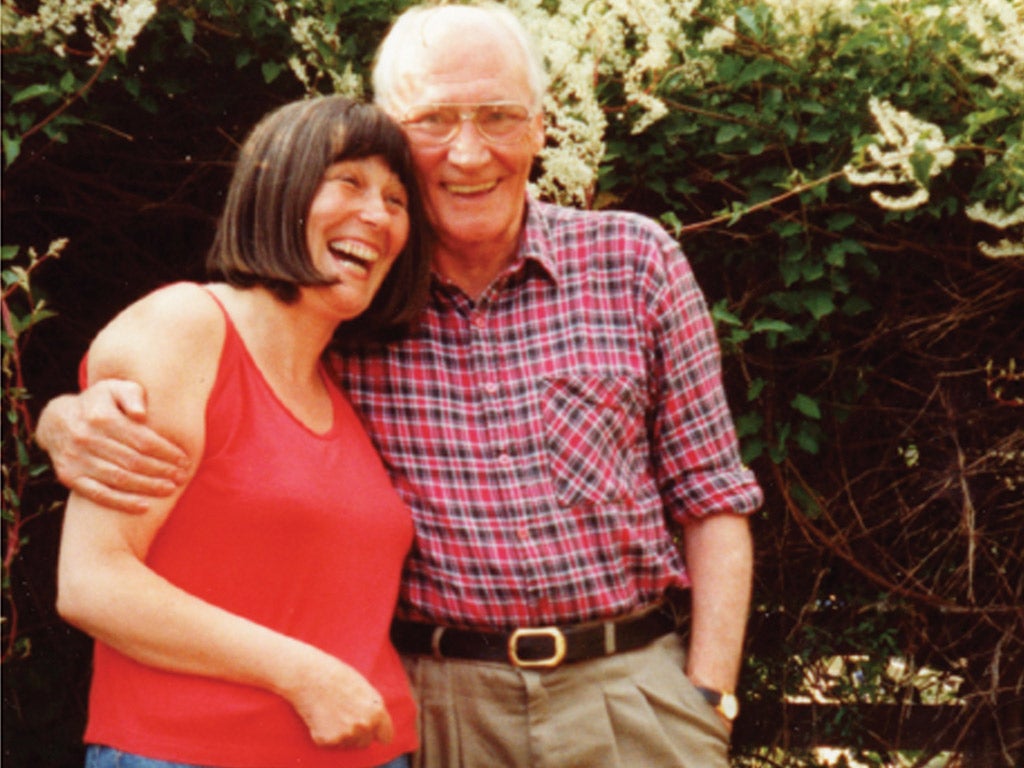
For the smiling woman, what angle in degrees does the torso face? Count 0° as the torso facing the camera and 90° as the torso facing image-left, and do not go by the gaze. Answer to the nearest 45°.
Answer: approximately 315°

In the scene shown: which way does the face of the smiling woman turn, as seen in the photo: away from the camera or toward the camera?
toward the camera

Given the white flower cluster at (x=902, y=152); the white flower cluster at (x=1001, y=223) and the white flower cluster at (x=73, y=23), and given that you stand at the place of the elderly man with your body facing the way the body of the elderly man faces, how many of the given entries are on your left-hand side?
2

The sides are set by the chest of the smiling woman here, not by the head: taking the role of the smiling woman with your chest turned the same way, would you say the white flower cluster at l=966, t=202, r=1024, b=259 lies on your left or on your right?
on your left

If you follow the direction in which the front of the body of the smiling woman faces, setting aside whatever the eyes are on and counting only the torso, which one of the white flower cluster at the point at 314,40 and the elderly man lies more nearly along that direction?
the elderly man

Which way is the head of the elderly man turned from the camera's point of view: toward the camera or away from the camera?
toward the camera

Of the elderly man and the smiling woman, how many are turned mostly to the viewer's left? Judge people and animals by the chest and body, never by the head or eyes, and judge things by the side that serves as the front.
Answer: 0

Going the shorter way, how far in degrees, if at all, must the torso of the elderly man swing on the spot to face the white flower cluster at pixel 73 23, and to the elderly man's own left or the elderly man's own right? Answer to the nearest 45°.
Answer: approximately 135° to the elderly man's own right

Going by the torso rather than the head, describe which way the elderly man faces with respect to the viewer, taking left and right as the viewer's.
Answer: facing the viewer
